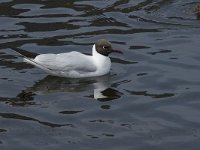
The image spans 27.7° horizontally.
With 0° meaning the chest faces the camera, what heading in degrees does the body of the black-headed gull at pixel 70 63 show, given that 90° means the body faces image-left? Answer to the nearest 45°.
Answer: approximately 270°
